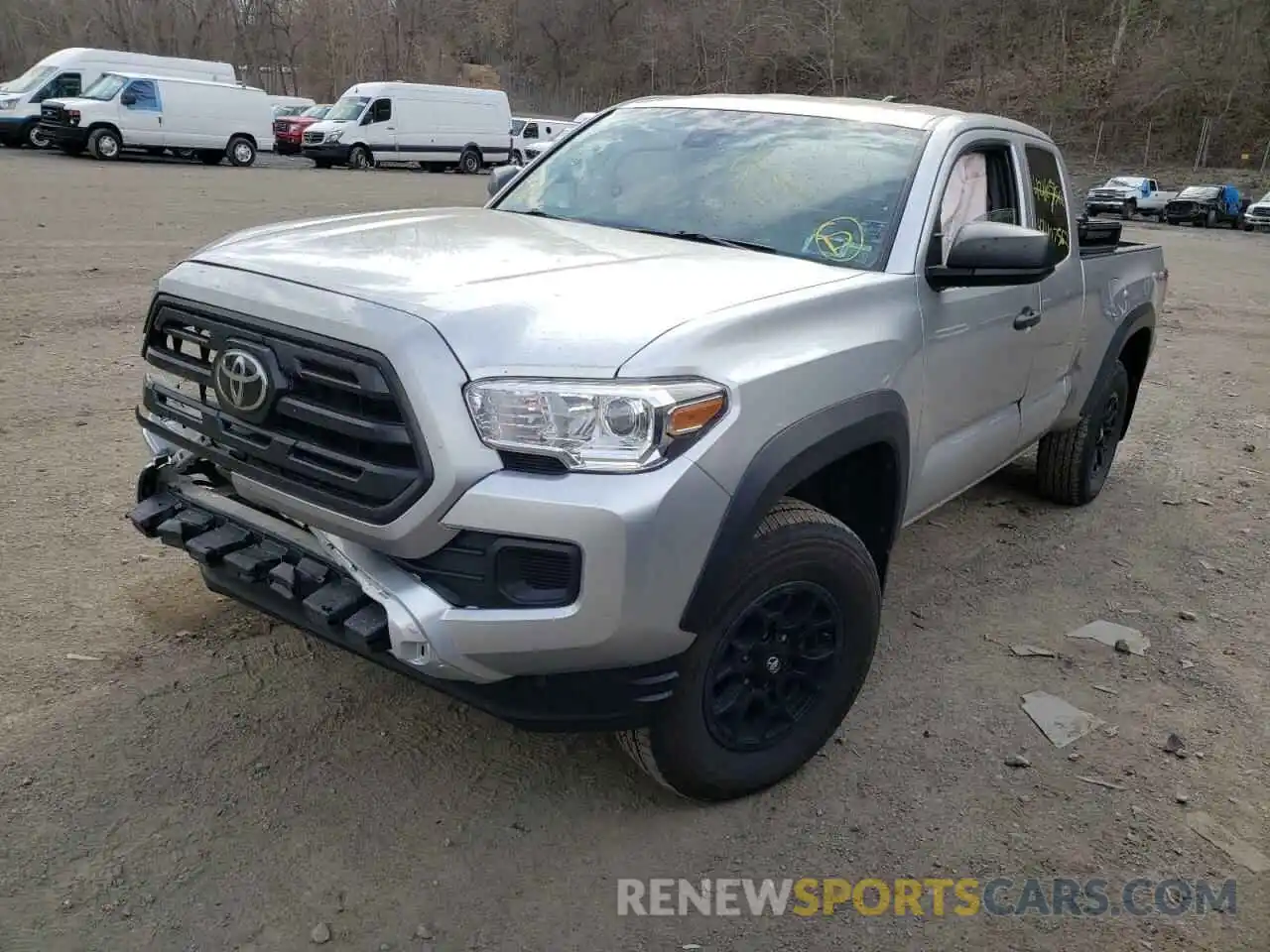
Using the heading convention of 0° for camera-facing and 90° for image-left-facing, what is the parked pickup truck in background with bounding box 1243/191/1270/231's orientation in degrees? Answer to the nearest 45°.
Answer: approximately 45°

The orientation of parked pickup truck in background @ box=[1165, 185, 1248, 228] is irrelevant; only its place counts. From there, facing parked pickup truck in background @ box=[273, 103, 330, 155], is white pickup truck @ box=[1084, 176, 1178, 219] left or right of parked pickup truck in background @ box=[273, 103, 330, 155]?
right

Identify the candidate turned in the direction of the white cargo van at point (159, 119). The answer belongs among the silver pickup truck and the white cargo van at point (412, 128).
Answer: the white cargo van at point (412, 128)

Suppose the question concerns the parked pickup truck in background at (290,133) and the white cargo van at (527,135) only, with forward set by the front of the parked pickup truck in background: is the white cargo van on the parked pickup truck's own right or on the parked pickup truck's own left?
on the parked pickup truck's own left

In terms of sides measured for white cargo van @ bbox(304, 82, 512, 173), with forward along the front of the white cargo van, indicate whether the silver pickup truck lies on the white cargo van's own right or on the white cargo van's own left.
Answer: on the white cargo van's own left

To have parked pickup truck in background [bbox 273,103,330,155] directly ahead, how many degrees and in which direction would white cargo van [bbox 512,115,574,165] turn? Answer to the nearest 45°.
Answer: approximately 45° to its right

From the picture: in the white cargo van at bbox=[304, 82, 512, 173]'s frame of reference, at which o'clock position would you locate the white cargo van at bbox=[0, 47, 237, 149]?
the white cargo van at bbox=[0, 47, 237, 149] is roughly at 1 o'clock from the white cargo van at bbox=[304, 82, 512, 173].

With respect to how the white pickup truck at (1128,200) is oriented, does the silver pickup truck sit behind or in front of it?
in front

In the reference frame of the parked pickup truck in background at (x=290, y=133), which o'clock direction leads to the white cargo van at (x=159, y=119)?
The white cargo van is roughly at 11 o'clock from the parked pickup truck in background.

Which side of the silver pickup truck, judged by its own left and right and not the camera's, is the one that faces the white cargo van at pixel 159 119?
right

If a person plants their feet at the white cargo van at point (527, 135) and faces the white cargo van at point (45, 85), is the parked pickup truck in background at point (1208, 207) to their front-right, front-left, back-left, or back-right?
back-left

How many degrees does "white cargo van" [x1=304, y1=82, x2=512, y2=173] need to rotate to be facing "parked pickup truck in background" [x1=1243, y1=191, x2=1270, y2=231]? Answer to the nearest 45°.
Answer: approximately 135° to its left

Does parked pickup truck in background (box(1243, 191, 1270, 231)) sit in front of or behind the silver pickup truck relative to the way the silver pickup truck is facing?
behind
